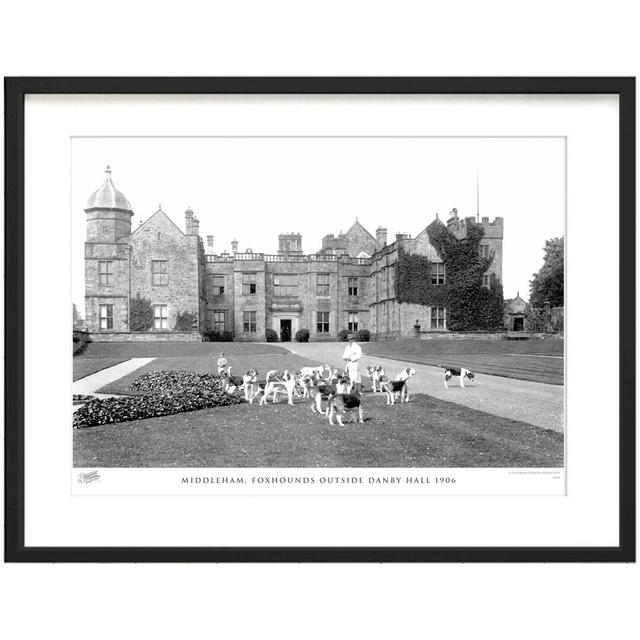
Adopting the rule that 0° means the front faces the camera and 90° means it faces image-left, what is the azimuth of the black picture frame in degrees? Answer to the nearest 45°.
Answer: approximately 0°

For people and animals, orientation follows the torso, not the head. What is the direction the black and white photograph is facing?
toward the camera
